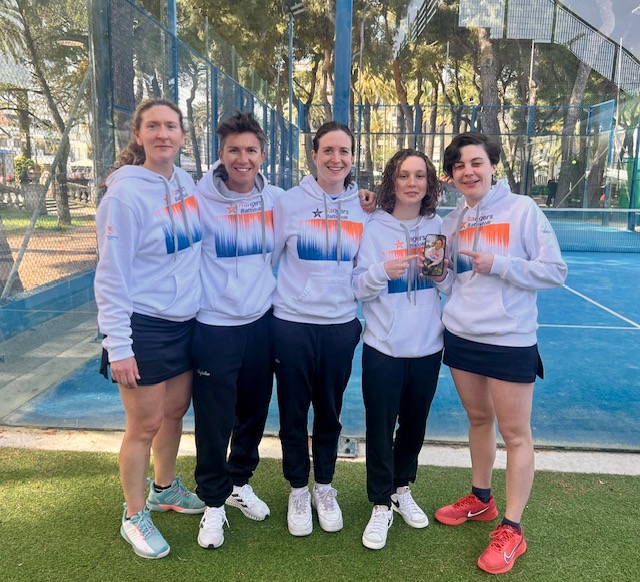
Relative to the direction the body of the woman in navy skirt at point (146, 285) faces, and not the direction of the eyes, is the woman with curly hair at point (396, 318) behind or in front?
in front

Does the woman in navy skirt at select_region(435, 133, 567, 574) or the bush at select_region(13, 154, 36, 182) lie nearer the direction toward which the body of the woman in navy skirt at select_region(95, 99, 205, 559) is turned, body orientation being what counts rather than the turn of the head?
the woman in navy skirt

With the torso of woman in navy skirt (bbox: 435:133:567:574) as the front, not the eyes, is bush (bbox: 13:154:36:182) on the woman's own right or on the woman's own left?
on the woman's own right

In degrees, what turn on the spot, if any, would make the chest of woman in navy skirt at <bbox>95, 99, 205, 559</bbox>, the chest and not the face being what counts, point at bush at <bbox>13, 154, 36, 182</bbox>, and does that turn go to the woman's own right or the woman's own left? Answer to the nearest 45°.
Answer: approximately 135° to the woman's own left

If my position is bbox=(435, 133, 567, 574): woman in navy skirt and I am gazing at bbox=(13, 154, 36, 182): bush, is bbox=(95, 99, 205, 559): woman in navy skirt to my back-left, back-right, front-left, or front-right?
front-left

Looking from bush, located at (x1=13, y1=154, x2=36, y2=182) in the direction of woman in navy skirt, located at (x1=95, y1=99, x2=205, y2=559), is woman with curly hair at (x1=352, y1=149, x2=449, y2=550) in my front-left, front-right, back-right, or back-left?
front-left

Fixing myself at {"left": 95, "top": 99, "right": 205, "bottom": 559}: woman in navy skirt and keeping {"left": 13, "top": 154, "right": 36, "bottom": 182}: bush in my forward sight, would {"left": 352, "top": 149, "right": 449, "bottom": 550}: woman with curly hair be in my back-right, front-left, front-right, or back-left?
back-right

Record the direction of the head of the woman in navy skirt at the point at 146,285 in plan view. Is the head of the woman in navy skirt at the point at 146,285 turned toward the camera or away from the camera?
toward the camera

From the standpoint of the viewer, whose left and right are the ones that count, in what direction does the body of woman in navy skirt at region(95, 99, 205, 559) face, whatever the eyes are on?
facing the viewer and to the right of the viewer

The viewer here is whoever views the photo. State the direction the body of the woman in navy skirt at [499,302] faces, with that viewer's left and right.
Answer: facing the viewer and to the left of the viewer

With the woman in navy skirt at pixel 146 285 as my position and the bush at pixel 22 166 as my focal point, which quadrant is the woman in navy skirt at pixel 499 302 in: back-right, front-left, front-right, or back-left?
back-right

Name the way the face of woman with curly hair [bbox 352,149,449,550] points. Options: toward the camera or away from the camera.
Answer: toward the camera

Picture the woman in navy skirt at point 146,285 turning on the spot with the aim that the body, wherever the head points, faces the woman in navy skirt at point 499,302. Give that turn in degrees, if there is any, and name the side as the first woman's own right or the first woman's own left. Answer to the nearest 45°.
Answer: approximately 45° to the first woman's own left

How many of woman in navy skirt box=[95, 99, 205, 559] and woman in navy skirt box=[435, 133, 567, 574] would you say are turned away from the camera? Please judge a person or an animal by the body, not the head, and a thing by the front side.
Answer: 0

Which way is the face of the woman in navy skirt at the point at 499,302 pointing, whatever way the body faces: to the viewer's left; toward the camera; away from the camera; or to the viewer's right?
toward the camera
